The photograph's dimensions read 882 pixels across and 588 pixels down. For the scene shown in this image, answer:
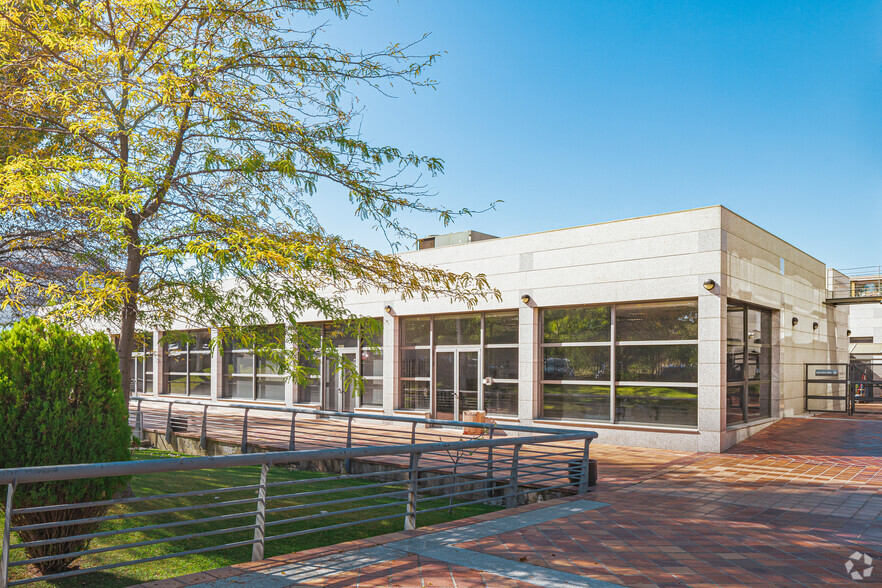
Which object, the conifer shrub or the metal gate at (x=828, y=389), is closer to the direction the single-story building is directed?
the conifer shrub

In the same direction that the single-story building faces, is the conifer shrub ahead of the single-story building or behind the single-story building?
ahead

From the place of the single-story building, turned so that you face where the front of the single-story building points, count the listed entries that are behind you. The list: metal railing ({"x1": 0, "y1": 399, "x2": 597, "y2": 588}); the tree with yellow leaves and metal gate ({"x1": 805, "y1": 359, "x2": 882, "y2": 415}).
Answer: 1

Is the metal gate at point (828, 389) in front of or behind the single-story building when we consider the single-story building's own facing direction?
behind

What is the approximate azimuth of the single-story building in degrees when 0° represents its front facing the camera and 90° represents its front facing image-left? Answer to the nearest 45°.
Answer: approximately 45°

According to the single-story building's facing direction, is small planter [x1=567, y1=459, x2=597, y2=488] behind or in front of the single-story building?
in front

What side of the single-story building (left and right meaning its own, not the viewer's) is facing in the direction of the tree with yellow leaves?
front

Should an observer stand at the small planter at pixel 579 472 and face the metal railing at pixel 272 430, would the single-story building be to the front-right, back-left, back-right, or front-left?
front-right
